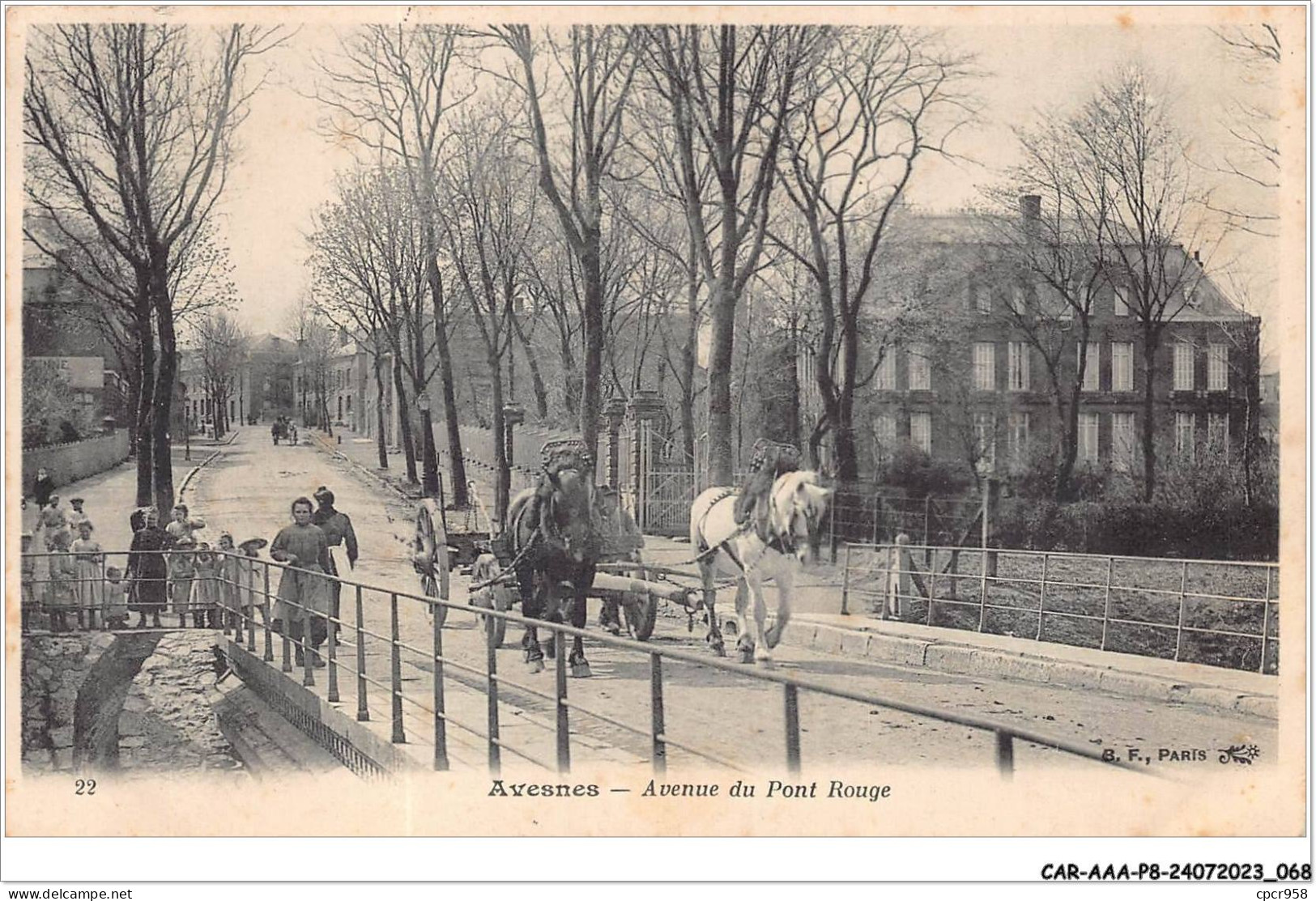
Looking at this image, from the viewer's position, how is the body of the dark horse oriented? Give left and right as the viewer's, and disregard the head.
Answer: facing the viewer

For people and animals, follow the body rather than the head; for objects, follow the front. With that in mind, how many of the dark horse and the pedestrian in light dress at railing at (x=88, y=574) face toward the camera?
2

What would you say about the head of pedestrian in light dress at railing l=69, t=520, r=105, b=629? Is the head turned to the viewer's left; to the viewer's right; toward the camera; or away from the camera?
toward the camera

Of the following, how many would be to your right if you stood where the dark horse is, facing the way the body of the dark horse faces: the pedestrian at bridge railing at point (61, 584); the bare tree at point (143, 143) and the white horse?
2

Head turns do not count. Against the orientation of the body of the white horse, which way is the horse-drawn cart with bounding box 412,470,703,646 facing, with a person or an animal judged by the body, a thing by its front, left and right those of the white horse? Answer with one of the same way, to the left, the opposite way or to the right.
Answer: the same way

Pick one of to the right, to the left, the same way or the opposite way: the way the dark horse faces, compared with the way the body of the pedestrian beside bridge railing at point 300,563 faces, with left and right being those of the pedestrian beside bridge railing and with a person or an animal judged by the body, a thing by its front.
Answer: the same way

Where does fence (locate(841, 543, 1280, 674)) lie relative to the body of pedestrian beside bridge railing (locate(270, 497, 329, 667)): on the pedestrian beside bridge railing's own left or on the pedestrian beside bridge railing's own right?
on the pedestrian beside bridge railing's own left

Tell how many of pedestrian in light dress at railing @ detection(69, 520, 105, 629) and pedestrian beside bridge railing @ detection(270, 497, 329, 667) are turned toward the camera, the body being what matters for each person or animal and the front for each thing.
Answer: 2

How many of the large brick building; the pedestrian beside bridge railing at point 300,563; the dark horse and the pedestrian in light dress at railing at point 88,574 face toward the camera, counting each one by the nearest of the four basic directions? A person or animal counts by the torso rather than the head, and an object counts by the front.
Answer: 4

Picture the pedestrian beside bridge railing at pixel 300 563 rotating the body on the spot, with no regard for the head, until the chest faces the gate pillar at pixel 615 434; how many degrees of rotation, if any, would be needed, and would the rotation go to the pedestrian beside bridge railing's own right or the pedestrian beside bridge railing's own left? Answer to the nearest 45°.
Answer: approximately 135° to the pedestrian beside bridge railing's own left

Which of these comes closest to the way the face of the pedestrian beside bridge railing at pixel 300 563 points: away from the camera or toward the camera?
toward the camera

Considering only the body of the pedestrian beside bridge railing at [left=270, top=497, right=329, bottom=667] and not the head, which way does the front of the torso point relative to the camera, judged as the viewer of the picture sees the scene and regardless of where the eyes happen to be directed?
toward the camera

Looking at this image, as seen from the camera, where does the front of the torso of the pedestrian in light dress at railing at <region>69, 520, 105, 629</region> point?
toward the camera
